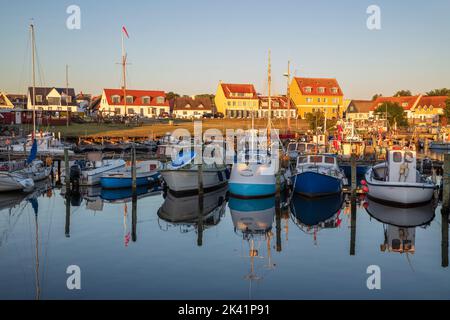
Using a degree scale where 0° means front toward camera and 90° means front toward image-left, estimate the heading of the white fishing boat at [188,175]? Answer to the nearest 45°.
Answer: approximately 45°

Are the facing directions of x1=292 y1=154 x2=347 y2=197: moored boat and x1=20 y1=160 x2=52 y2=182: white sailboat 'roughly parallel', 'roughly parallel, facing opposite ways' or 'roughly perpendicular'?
roughly perpendicular

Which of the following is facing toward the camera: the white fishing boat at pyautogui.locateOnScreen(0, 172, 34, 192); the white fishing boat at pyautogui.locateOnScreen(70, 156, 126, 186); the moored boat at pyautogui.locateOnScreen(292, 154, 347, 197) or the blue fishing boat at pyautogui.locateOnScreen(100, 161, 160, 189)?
the moored boat
